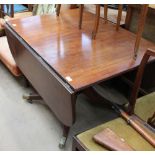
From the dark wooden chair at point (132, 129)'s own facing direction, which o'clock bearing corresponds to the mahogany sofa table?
The mahogany sofa table is roughly at 3 o'clock from the dark wooden chair.

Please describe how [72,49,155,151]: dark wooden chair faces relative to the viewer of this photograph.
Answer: facing the viewer and to the left of the viewer
